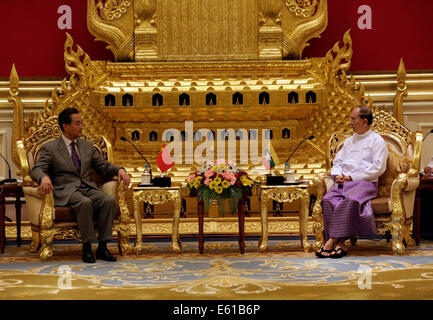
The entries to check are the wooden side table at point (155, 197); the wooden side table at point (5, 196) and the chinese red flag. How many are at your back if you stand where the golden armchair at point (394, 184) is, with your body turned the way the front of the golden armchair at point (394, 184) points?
0

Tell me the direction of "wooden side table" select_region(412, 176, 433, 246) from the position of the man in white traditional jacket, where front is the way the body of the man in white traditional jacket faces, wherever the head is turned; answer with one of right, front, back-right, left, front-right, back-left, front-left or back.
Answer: back

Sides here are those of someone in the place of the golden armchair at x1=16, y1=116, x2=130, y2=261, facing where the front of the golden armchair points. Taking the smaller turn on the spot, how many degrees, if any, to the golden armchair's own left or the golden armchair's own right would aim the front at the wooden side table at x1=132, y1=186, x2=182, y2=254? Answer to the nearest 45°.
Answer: approximately 45° to the golden armchair's own left

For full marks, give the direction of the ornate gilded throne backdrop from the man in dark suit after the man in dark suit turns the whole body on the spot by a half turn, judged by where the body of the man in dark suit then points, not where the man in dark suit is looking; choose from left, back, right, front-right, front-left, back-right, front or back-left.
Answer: right

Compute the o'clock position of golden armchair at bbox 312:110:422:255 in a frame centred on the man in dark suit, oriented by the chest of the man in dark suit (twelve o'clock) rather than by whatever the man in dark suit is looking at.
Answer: The golden armchair is roughly at 11 o'clock from the man in dark suit.

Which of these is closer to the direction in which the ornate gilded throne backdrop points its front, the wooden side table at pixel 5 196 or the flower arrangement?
the flower arrangement

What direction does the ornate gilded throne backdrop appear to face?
toward the camera

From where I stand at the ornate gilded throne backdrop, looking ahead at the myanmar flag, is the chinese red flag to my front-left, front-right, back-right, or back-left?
front-right

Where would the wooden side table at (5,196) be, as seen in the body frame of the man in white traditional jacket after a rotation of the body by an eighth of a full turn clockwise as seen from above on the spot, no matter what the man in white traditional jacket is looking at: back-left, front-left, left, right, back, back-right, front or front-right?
front

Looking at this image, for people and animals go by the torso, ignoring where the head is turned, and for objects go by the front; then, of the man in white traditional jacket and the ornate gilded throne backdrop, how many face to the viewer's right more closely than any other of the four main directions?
0

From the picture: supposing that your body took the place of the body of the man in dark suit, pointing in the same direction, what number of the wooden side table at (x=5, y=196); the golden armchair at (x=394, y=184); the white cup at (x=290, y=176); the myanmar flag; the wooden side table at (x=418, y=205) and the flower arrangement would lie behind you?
1

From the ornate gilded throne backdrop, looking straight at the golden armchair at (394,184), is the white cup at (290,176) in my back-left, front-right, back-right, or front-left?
front-right

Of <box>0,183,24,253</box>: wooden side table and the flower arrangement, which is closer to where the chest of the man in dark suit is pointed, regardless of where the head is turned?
the flower arrangement

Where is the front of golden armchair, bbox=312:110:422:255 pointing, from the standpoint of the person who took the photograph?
facing the viewer and to the left of the viewer

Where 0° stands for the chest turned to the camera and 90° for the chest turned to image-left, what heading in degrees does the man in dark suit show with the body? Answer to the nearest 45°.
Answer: approximately 315°

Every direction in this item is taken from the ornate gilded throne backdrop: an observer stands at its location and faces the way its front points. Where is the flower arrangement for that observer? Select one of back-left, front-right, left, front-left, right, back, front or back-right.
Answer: front

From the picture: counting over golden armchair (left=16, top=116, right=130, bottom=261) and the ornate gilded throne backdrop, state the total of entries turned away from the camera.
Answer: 0

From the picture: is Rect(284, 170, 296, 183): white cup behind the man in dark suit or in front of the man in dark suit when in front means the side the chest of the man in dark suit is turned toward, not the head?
in front
